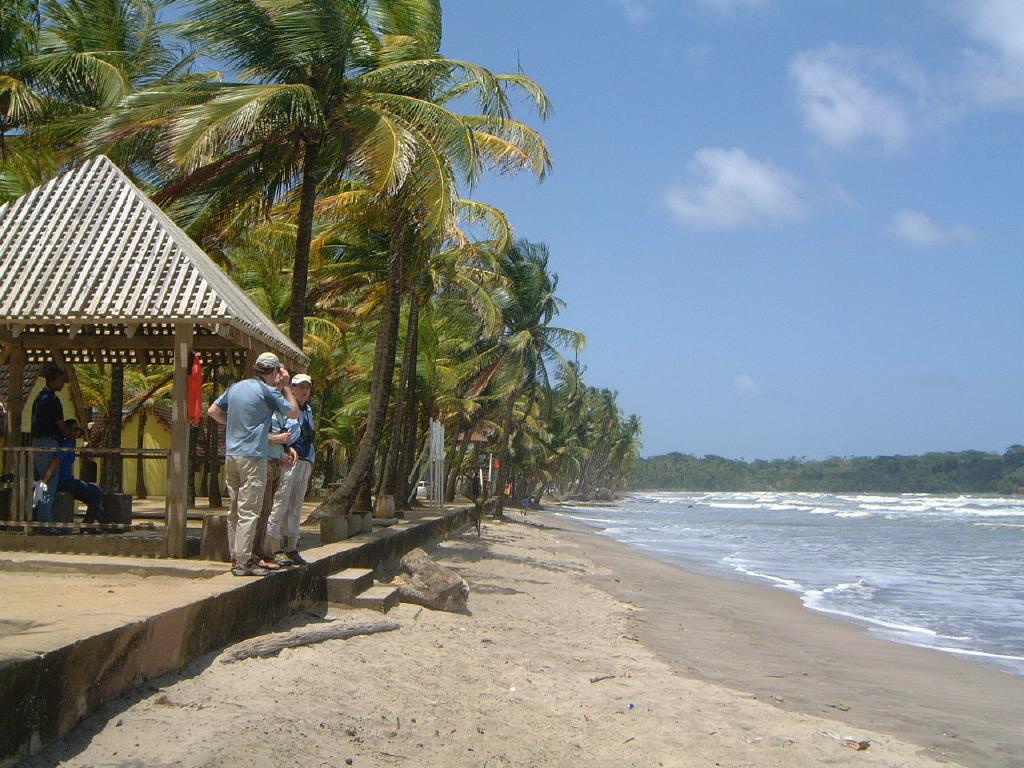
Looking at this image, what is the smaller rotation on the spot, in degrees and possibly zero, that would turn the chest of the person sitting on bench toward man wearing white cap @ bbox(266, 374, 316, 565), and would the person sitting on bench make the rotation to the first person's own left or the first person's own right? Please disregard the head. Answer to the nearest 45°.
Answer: approximately 45° to the first person's own right

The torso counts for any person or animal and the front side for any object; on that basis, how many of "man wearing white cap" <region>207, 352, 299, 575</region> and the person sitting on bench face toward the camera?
0

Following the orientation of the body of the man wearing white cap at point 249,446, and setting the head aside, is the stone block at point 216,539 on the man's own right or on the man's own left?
on the man's own left

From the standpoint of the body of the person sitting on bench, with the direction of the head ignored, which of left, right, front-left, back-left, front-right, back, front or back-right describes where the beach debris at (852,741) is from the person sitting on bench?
front-right

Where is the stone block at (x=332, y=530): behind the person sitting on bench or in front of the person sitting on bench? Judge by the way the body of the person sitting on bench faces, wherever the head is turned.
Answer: in front

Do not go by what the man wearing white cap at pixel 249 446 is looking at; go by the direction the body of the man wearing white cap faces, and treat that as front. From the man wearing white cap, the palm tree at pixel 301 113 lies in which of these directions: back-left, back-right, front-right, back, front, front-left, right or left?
front-left

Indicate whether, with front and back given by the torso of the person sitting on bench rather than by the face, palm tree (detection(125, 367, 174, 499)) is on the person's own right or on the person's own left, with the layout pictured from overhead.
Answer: on the person's own left

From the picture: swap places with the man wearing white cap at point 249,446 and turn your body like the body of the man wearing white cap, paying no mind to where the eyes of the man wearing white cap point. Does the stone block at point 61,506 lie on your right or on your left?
on your left

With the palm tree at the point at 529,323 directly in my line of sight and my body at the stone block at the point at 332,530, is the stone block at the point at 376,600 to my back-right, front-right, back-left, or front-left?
back-right

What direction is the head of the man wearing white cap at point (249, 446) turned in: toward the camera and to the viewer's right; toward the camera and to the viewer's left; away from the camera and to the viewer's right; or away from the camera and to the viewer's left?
away from the camera and to the viewer's right

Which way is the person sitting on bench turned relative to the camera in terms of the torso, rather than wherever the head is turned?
to the viewer's right

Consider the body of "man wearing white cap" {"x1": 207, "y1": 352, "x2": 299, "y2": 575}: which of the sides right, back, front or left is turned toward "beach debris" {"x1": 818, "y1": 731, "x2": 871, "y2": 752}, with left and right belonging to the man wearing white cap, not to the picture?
right

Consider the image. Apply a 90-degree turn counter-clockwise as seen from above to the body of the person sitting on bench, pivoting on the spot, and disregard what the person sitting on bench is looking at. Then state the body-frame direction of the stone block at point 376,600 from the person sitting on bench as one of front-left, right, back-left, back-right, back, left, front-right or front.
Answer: back-right
